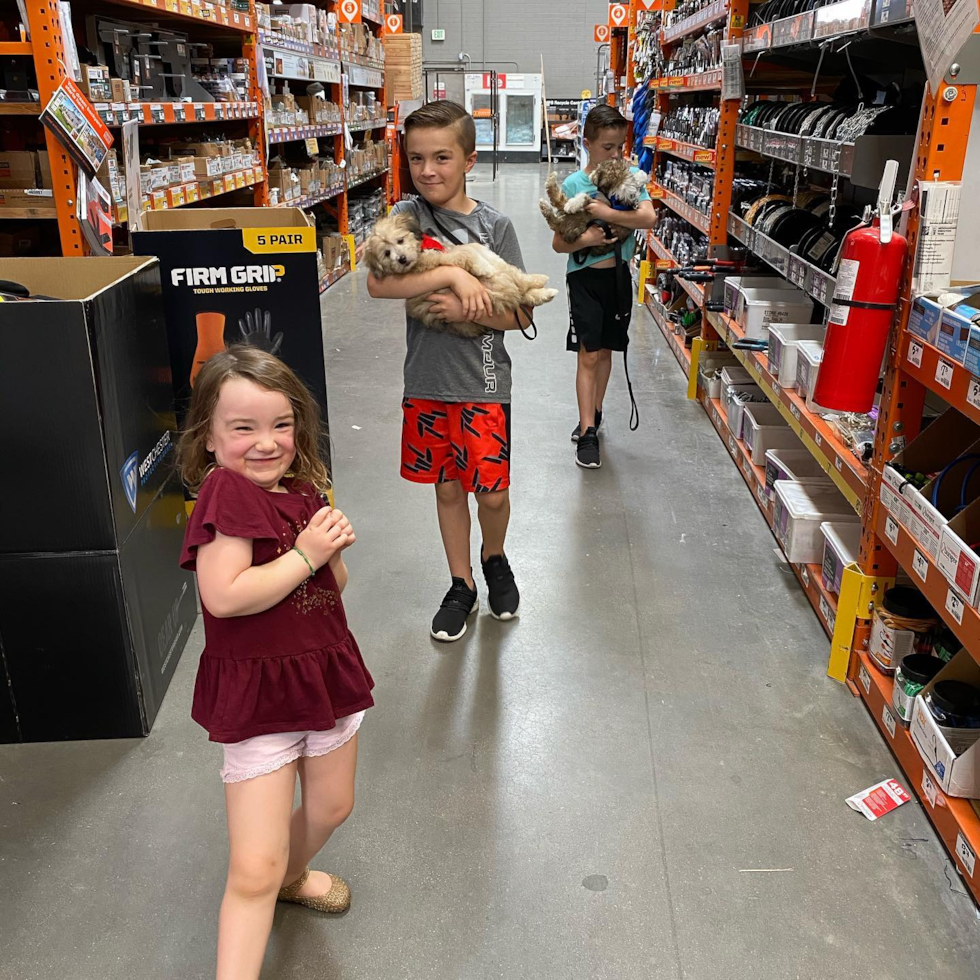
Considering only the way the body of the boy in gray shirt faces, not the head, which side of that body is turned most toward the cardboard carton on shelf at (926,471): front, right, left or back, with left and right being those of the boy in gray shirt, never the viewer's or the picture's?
left

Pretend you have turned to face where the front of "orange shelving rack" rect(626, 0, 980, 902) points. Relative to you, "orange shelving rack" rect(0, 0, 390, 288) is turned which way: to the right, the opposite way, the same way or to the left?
the opposite way

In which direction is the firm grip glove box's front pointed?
toward the camera

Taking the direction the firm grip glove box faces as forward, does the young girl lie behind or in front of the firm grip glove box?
in front

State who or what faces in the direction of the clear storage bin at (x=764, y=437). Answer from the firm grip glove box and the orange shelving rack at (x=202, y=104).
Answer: the orange shelving rack

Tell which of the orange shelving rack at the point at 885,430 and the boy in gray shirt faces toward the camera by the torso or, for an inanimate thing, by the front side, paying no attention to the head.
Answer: the boy in gray shirt

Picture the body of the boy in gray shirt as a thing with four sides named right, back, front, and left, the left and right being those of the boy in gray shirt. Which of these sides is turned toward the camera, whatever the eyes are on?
front

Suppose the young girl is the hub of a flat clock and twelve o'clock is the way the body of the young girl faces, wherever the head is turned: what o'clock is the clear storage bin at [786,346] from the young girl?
The clear storage bin is roughly at 9 o'clock from the young girl.

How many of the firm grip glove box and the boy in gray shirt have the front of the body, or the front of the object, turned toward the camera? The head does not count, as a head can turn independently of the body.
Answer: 2

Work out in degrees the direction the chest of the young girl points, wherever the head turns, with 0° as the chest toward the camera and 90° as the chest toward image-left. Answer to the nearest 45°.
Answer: approximately 315°

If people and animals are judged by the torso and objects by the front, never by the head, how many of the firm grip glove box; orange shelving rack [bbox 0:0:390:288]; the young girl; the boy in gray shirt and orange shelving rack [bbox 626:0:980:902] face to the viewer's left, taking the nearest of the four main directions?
1

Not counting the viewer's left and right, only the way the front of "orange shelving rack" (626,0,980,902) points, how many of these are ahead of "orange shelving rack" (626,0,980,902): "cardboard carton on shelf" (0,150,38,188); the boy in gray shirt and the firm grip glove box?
3

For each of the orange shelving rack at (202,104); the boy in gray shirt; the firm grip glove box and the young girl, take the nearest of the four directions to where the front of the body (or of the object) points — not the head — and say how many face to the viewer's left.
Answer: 0

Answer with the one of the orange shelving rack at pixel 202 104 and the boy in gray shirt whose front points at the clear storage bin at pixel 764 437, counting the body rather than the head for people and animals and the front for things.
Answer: the orange shelving rack

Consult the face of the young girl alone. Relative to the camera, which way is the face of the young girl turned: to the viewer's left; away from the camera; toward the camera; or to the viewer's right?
toward the camera
